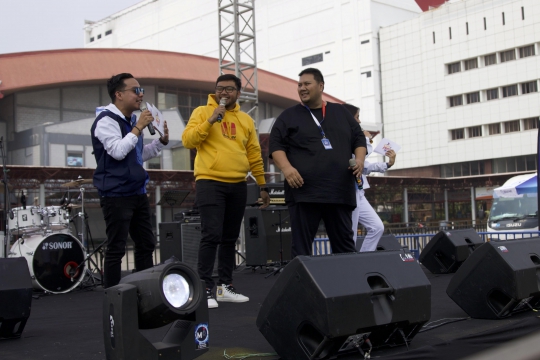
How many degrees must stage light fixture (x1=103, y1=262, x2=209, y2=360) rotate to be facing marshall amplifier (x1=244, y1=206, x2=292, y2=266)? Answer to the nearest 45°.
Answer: approximately 135° to its left

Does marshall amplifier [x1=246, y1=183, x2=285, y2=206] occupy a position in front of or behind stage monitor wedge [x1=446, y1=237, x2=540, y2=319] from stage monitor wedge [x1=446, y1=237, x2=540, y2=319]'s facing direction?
in front

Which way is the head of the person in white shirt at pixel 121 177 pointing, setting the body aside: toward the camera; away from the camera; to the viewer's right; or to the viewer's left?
to the viewer's right

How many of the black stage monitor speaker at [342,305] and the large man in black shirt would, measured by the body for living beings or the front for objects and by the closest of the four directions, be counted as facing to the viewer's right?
0

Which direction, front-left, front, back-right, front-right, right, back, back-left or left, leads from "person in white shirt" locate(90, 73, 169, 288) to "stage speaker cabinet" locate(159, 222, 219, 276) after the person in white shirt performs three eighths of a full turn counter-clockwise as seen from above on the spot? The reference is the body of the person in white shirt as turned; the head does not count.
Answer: front-right

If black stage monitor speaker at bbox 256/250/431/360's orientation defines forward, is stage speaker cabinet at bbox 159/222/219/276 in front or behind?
in front

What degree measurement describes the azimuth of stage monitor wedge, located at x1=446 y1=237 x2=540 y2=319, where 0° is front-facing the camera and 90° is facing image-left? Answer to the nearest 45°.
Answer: approximately 135°

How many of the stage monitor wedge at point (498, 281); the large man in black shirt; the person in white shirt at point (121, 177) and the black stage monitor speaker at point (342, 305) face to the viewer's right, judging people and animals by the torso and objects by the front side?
1

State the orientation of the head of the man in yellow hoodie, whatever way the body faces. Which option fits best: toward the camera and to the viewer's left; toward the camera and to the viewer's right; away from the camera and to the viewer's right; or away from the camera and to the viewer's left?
toward the camera and to the viewer's left

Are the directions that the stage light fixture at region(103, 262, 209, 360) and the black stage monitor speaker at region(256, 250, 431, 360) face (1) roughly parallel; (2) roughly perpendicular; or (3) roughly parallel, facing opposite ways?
roughly parallel, facing opposite ways

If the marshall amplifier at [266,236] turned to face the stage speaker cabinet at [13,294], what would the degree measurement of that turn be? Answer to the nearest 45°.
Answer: approximately 45° to its right

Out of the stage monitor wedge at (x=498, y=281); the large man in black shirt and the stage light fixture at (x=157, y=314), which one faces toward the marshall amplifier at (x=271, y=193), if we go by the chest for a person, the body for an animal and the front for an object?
the stage monitor wedge

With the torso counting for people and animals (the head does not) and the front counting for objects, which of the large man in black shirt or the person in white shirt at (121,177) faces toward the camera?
the large man in black shirt

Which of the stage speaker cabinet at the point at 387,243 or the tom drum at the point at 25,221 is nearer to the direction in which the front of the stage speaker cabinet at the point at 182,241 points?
the stage speaker cabinet

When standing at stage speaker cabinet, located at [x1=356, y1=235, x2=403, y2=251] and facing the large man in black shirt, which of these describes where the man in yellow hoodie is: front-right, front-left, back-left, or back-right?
front-right

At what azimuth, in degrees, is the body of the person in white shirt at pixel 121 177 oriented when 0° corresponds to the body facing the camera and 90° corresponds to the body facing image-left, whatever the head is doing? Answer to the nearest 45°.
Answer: approximately 270°

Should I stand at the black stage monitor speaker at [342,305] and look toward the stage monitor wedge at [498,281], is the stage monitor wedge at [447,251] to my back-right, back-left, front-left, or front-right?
front-left

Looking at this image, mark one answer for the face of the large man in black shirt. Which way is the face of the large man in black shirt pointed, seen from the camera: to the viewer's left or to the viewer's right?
to the viewer's left
